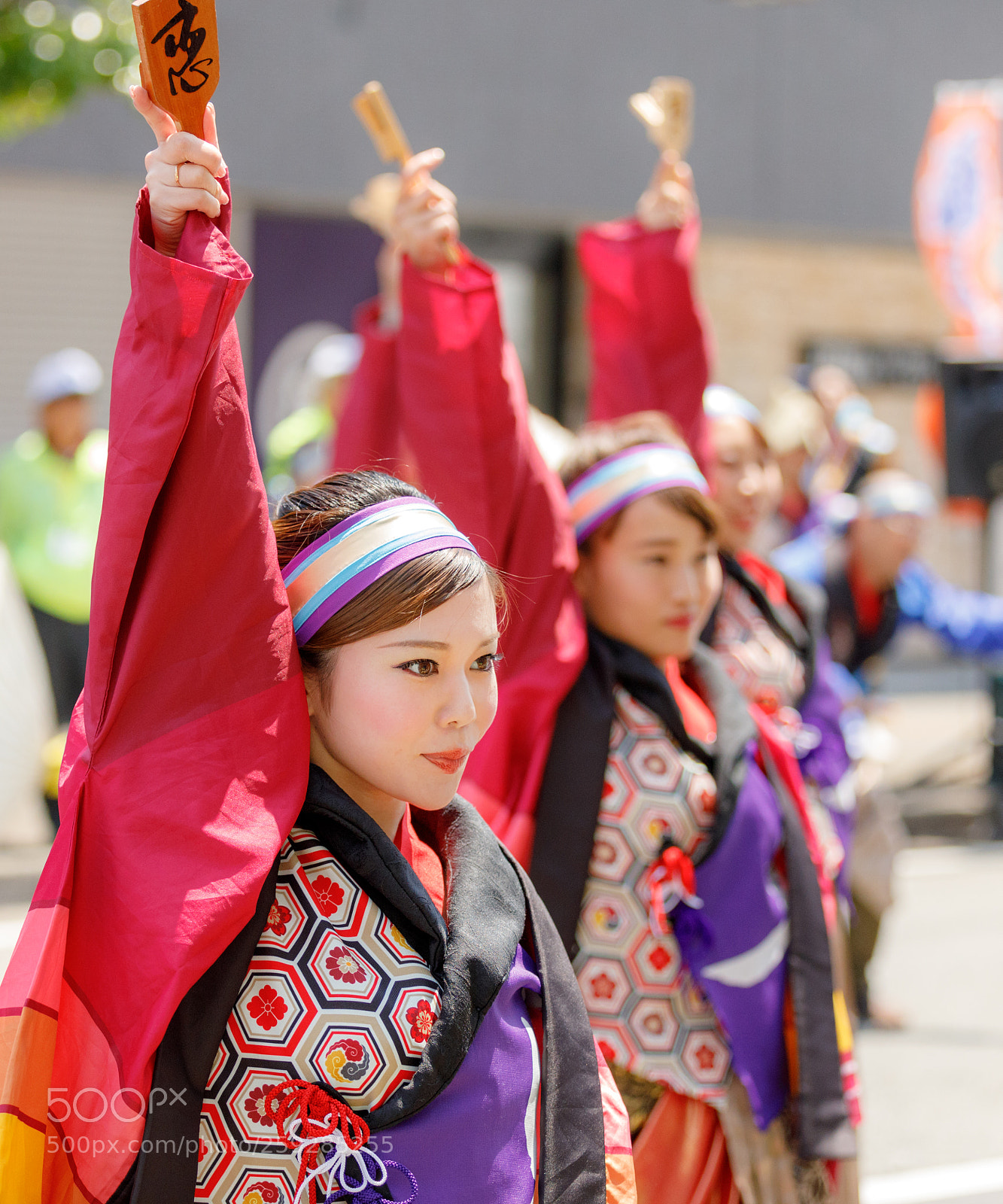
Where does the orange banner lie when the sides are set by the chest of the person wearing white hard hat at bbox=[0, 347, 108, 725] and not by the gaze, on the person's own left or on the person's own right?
on the person's own left

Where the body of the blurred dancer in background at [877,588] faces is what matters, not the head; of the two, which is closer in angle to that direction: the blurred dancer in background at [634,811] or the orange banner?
the blurred dancer in background

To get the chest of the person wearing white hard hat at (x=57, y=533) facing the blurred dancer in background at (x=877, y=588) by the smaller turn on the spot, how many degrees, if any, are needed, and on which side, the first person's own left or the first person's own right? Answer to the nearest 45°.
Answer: approximately 45° to the first person's own left

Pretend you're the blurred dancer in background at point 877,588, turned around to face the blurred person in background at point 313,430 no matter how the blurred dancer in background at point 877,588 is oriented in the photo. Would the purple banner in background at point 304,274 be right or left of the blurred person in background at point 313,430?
right

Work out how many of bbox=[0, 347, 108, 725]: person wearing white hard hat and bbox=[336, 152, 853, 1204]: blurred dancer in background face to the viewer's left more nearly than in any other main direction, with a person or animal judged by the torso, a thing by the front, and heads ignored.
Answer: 0

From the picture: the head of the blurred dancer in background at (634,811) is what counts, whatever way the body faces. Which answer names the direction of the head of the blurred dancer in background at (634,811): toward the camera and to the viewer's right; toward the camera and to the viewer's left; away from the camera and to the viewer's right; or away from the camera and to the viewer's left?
toward the camera and to the viewer's right

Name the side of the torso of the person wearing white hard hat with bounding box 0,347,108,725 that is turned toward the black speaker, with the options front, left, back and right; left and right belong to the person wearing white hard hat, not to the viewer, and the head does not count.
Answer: left
